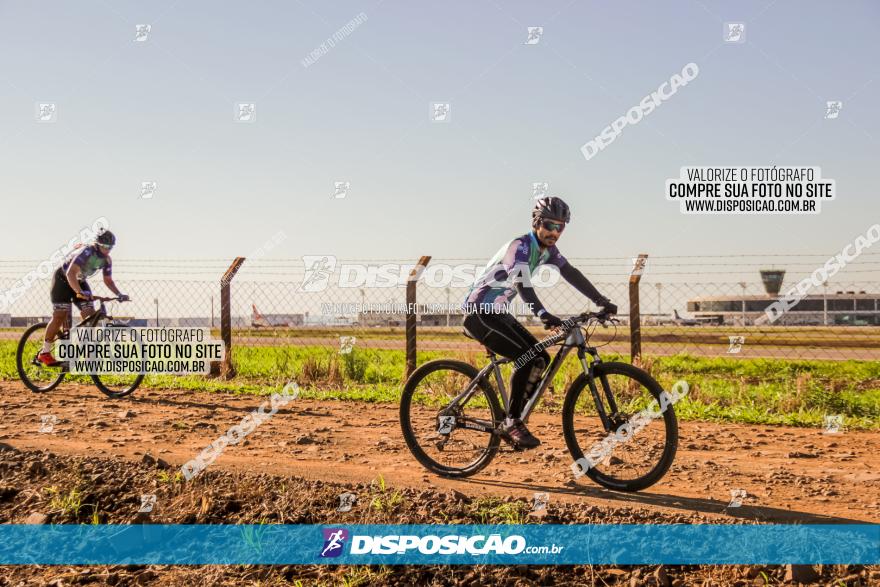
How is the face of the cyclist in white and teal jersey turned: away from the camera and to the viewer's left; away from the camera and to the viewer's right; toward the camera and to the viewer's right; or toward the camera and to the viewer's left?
toward the camera and to the viewer's right

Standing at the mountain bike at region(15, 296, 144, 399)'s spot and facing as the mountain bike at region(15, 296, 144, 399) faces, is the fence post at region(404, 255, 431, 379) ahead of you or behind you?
ahead

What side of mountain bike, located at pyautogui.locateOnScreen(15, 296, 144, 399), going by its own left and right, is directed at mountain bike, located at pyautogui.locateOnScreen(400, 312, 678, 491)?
front

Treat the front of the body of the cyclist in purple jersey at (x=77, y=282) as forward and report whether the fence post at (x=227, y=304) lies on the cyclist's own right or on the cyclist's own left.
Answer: on the cyclist's own left

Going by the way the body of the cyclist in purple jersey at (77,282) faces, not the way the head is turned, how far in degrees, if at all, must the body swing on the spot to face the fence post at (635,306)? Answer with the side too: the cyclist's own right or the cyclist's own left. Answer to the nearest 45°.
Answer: approximately 45° to the cyclist's own left

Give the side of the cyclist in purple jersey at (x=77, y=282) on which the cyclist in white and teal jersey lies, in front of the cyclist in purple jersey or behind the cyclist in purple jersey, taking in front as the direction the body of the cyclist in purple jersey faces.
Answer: in front

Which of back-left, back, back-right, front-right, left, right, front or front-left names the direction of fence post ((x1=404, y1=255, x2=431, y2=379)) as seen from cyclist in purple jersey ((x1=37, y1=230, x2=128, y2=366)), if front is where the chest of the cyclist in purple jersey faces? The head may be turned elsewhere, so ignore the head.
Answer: front-left

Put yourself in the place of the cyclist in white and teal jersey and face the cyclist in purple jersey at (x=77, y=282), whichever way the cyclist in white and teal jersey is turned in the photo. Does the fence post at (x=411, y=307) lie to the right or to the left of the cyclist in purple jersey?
right

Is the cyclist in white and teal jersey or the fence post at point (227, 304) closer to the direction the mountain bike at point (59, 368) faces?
the cyclist in white and teal jersey

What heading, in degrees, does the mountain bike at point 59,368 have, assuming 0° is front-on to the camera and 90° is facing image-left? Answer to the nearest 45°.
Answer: approximately 315°
